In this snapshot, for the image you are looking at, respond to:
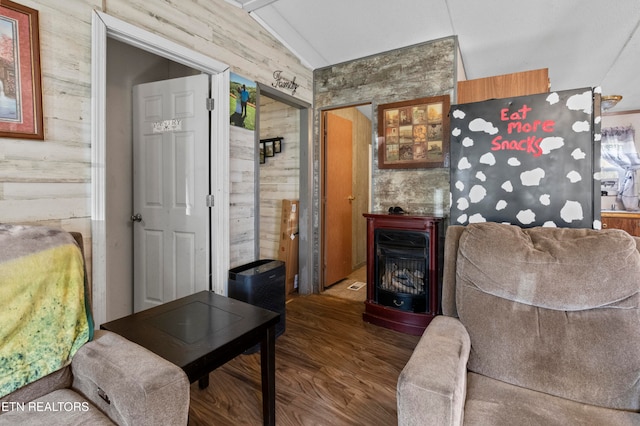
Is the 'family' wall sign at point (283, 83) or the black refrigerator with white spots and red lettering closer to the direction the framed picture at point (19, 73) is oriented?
the black refrigerator with white spots and red lettering

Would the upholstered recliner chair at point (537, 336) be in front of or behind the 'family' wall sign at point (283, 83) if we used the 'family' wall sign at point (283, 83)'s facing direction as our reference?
in front

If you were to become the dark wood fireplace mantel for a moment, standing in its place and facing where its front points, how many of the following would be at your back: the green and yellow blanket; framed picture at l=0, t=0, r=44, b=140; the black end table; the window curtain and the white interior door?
1

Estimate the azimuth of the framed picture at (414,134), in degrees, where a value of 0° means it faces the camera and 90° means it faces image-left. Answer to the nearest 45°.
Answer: approximately 45°

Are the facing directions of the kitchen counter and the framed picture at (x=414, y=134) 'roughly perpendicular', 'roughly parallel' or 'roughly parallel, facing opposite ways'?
roughly parallel

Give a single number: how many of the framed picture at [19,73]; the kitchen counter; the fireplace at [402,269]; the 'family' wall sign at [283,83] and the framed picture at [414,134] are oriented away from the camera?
0

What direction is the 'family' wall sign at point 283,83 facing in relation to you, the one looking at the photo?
facing the viewer and to the right of the viewer

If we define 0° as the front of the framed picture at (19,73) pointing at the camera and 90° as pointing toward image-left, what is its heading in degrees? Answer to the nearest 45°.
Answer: approximately 315°

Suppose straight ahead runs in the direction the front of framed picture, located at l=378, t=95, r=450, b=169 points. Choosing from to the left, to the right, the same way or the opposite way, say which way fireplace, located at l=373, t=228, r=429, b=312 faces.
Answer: the same way

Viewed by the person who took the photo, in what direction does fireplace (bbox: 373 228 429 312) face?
facing the viewer and to the left of the viewer

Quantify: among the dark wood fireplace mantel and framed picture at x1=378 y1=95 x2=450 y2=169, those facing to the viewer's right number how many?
0

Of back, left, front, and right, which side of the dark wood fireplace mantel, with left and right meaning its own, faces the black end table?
front

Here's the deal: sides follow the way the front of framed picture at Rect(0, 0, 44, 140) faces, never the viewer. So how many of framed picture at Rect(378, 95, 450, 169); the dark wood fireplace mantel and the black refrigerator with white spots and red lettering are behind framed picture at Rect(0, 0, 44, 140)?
0

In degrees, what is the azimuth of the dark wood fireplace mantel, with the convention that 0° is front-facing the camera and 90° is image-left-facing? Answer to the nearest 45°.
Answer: approximately 45°

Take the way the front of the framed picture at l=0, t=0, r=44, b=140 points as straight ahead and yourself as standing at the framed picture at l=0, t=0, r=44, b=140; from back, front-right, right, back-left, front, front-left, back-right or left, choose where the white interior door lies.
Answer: left

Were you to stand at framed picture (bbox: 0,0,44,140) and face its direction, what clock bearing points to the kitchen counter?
The kitchen counter is roughly at 11 o'clock from the framed picture.
